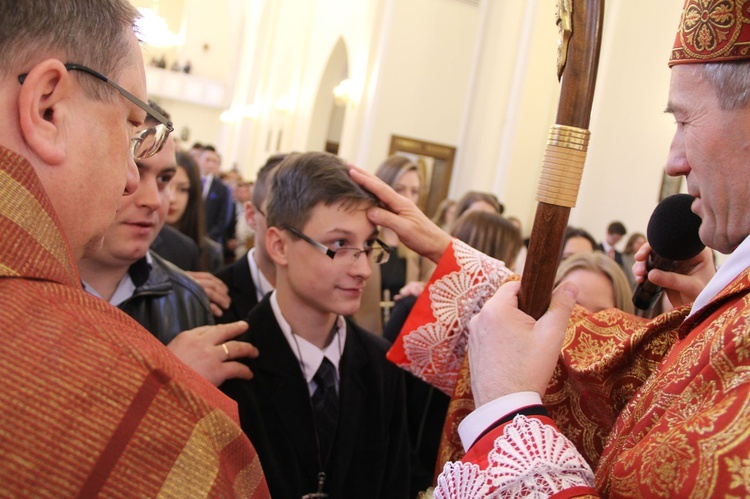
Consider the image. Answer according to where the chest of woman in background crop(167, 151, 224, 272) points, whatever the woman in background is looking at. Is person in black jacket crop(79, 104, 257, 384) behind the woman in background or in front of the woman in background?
in front

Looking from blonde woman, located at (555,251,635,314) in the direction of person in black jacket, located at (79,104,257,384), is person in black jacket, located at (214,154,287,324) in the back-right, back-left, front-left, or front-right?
front-right

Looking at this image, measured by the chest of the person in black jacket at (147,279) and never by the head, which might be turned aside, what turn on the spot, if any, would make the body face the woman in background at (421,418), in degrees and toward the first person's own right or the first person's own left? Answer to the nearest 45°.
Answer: approximately 45° to the first person's own left

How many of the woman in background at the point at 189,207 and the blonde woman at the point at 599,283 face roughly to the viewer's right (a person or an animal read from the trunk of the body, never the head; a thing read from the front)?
0

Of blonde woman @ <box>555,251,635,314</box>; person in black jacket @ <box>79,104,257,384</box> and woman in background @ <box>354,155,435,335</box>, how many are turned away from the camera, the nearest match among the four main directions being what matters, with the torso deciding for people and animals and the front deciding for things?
0

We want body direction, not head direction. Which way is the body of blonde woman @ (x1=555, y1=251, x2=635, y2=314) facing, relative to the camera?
toward the camera

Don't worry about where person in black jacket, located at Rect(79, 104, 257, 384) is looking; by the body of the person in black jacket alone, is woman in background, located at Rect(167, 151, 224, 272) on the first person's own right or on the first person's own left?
on the first person's own left

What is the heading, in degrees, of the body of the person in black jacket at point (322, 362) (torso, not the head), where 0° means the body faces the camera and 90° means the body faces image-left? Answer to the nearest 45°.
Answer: approximately 315°

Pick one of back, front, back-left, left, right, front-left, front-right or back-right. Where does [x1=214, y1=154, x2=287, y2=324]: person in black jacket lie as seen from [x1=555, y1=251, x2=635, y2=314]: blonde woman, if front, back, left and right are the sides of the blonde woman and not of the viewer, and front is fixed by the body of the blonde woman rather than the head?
right
